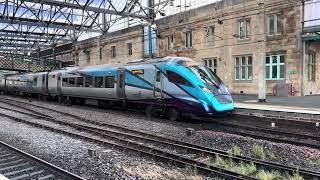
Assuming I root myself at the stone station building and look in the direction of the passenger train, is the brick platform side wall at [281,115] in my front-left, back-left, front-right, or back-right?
front-left

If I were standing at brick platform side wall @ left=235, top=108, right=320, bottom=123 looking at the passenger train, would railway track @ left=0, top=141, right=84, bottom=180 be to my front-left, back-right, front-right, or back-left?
front-left

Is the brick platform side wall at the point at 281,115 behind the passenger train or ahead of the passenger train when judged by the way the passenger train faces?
ahead

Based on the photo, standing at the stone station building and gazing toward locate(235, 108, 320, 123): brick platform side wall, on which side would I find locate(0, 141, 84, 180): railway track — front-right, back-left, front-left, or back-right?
front-right

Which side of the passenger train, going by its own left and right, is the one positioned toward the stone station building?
left

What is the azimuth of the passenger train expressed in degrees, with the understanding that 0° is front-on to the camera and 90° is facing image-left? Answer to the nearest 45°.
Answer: approximately 315°

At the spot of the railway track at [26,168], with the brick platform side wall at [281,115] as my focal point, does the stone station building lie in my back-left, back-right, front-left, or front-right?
front-left

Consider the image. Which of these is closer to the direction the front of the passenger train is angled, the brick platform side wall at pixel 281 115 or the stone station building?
the brick platform side wall

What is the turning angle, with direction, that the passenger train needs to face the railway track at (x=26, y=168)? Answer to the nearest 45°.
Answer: approximately 90° to its right
